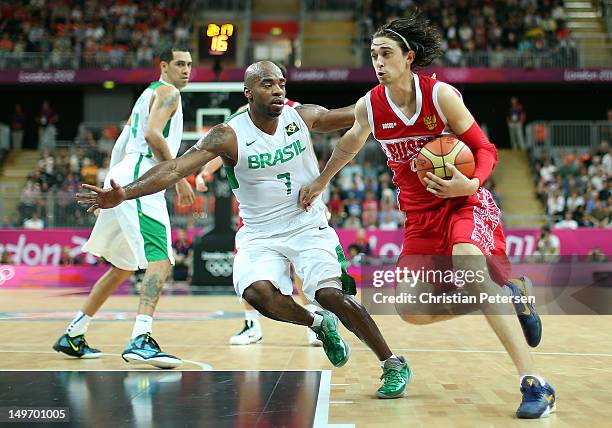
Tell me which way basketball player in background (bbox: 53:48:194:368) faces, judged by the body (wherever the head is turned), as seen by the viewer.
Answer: to the viewer's right

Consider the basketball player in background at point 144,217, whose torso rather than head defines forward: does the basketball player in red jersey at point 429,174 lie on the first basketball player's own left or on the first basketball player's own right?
on the first basketball player's own right

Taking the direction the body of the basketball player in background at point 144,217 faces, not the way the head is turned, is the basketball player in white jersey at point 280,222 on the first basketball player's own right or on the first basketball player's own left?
on the first basketball player's own right

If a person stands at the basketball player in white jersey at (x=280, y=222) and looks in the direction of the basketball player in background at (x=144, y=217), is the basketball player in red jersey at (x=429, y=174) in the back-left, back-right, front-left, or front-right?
back-right

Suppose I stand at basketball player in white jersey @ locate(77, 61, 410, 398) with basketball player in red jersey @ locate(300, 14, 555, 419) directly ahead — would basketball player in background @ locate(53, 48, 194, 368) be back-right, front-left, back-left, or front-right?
back-left

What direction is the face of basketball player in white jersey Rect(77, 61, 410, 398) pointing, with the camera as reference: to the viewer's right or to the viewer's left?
to the viewer's right
